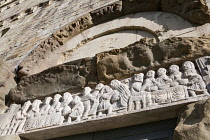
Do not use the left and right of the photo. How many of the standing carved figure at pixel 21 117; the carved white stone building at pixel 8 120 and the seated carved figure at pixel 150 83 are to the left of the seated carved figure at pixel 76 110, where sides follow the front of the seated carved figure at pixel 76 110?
1

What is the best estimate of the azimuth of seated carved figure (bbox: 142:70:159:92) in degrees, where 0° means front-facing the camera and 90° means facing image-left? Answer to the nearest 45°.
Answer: approximately 0°
